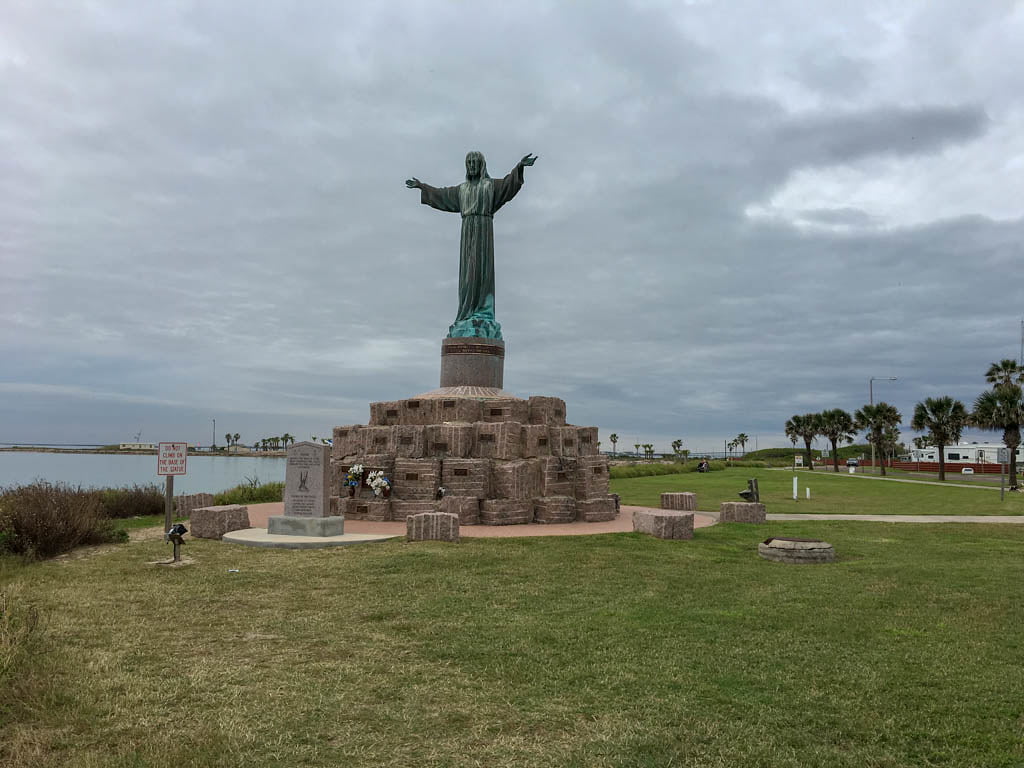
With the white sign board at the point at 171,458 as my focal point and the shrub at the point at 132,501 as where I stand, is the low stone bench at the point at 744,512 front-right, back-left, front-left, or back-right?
front-left

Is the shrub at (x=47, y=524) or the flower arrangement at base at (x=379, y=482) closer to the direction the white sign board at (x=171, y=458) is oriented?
the shrub

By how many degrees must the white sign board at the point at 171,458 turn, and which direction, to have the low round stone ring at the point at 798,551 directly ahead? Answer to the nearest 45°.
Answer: approximately 45° to its left

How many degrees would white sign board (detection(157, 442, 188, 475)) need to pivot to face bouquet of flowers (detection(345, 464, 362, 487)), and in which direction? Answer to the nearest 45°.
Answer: approximately 135° to its left

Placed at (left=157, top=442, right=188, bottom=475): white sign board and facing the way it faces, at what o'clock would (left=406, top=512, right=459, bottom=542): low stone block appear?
The low stone block is roughly at 10 o'clock from the white sign board.

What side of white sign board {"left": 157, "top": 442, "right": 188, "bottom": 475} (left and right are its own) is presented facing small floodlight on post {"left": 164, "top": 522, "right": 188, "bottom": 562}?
front

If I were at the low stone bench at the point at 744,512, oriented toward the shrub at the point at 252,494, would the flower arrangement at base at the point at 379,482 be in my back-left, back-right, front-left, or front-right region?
front-left

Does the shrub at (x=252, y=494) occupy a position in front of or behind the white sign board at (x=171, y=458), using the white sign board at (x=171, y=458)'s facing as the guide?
behind

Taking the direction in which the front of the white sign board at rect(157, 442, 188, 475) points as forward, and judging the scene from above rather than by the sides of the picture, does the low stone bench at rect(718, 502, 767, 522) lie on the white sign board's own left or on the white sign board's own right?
on the white sign board's own left

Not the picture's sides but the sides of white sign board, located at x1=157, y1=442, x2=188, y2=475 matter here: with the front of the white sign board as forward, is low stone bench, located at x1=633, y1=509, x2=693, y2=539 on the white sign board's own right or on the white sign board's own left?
on the white sign board's own left

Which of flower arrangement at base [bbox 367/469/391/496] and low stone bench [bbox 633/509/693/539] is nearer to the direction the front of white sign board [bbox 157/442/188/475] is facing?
the low stone bench

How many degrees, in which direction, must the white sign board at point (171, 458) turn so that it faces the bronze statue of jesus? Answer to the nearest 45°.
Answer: approximately 135° to its left

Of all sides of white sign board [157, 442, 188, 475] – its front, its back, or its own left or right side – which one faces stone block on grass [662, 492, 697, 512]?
left

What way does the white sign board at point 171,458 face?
toward the camera

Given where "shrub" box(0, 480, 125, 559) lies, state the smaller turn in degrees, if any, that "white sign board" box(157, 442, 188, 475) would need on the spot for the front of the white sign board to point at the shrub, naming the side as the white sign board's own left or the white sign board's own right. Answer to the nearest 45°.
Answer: approximately 45° to the white sign board's own right
